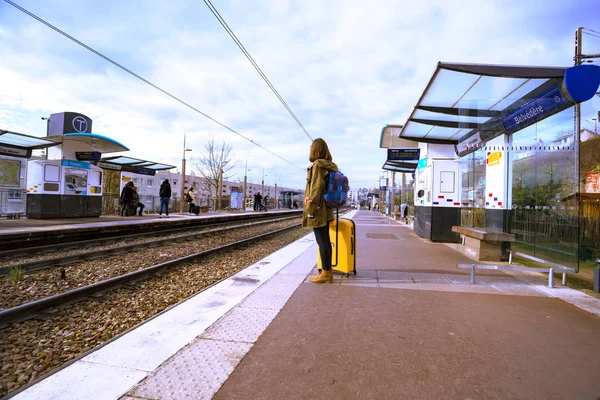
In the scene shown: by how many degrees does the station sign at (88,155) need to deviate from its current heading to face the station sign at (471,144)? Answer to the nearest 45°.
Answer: approximately 45° to its left

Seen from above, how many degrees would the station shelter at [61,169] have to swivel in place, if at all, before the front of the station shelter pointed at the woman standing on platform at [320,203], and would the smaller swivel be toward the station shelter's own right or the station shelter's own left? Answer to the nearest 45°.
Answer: approximately 45° to the station shelter's own right

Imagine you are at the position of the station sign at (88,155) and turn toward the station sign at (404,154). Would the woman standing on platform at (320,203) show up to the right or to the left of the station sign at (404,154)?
right

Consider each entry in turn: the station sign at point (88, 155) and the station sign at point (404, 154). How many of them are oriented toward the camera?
2

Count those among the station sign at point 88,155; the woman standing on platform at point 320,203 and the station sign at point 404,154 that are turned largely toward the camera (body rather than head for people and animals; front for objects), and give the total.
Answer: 2

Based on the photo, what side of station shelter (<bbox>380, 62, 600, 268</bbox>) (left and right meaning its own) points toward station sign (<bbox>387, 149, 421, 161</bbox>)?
right

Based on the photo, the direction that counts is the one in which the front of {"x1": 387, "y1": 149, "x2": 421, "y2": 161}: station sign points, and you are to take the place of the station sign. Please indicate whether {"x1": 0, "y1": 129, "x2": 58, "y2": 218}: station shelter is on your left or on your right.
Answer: on your right

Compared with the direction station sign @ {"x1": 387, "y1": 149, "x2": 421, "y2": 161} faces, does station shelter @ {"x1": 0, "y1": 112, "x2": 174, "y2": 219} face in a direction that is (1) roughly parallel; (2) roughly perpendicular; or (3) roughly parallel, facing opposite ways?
roughly perpendicular

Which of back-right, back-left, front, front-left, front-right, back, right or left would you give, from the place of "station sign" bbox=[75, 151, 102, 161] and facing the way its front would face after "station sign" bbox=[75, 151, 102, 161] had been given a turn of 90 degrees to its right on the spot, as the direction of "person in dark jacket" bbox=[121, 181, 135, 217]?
back-right

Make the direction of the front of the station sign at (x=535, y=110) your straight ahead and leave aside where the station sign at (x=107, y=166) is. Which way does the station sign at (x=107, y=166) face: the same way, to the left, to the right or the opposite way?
the opposite way

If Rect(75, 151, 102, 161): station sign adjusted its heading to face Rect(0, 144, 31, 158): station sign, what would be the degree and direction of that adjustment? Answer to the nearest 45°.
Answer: approximately 90° to its right
